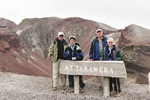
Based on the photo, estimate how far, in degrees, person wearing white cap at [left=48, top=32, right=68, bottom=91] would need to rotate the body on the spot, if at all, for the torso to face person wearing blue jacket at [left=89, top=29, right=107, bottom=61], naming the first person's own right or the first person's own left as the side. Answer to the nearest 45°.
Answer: approximately 45° to the first person's own left

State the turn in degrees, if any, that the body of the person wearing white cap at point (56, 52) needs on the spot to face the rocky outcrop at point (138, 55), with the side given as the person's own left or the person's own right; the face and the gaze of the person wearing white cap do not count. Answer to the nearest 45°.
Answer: approximately 90° to the person's own left

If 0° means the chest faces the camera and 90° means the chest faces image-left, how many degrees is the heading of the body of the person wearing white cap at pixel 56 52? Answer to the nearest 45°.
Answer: approximately 315°
